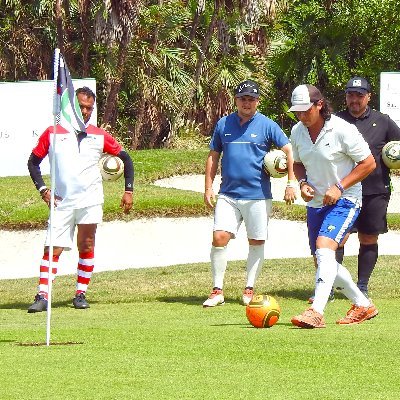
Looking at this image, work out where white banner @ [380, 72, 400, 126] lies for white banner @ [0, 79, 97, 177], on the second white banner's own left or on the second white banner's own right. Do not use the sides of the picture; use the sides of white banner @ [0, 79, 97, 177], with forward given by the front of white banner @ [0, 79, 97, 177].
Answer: on the second white banner's own left

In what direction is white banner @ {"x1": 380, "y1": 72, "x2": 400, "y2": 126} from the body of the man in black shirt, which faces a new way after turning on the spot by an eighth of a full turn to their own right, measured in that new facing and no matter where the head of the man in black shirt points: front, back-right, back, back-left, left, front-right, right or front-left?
back-right

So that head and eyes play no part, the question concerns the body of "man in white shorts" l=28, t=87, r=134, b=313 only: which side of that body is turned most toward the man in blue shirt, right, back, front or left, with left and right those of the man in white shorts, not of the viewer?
left

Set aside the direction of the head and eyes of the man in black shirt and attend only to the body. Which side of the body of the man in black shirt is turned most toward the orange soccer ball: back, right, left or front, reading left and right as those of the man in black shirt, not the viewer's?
front

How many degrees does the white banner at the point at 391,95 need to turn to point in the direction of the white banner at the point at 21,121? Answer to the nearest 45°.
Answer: approximately 90° to its right

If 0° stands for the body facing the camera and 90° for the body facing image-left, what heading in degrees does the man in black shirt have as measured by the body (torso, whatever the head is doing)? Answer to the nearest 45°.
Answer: approximately 0°

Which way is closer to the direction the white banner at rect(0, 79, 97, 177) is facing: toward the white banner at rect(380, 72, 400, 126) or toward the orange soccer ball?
the orange soccer ball
